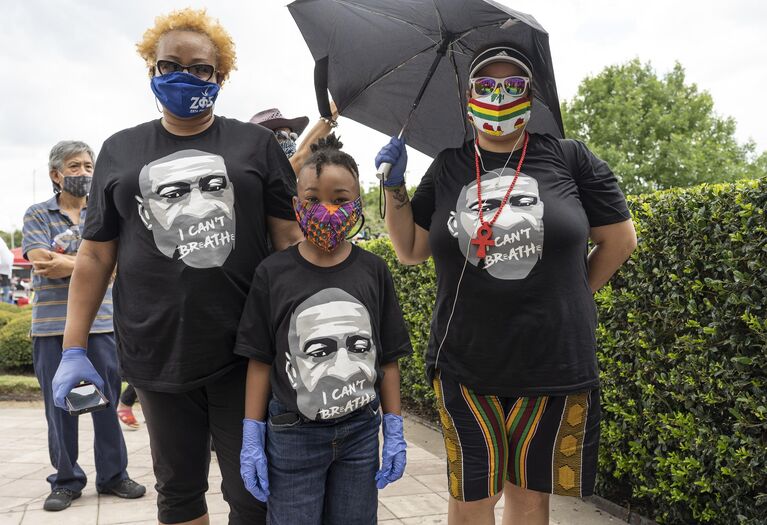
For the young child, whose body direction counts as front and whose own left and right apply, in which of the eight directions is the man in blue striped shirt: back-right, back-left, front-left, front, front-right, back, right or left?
back-right

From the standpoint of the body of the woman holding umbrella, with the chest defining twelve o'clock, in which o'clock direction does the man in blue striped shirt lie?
The man in blue striped shirt is roughly at 4 o'clock from the woman holding umbrella.

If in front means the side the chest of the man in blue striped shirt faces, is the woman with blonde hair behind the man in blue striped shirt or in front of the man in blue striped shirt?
in front

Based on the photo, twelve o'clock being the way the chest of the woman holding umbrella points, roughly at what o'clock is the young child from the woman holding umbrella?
The young child is roughly at 2 o'clock from the woman holding umbrella.

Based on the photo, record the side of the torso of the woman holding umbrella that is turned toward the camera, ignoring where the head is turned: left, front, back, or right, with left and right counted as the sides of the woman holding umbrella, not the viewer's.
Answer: front

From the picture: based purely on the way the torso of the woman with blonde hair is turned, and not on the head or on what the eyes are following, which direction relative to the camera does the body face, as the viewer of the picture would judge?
toward the camera

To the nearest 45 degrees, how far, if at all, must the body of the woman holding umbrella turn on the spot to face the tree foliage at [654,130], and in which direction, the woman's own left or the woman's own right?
approximately 180°

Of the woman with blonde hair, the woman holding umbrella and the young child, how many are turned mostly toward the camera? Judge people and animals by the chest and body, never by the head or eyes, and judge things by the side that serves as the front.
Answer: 3

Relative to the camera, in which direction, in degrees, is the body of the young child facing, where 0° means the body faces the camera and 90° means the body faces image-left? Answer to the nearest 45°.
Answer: approximately 0°
